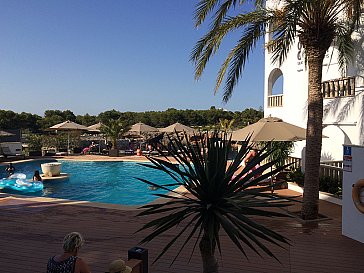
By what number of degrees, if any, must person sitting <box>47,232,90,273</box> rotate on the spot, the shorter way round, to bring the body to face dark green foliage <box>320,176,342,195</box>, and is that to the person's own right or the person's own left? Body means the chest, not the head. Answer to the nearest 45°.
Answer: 0° — they already face it

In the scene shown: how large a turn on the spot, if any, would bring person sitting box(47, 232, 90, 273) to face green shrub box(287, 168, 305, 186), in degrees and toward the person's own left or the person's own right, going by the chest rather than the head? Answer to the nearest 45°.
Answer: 0° — they already face it

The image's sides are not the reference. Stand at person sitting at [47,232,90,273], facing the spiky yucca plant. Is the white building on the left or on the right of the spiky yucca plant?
left

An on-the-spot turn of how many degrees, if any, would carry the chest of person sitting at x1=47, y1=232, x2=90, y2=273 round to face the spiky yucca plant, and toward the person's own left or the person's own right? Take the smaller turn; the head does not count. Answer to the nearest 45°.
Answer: approximately 45° to the person's own right

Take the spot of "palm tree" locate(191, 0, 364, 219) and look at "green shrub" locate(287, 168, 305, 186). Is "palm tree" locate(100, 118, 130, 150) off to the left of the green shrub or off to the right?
left

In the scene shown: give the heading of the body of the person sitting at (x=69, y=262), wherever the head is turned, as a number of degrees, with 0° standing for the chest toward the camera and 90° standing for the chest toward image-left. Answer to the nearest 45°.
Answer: approximately 225°

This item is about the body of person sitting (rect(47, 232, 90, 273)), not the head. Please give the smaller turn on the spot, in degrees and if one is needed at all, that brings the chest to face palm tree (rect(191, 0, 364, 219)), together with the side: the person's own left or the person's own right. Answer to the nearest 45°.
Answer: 0° — they already face it

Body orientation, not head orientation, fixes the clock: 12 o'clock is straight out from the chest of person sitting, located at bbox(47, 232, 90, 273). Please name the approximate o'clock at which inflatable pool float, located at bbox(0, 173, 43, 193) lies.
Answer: The inflatable pool float is roughly at 10 o'clock from the person sitting.

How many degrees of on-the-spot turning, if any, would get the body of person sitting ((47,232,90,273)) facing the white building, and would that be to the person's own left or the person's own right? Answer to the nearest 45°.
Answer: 0° — they already face it
